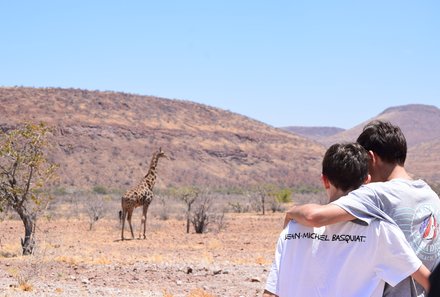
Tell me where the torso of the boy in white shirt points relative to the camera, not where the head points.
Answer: away from the camera

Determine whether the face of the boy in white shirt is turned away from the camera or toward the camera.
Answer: away from the camera

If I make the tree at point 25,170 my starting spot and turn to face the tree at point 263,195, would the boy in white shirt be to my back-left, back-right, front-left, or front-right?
back-right

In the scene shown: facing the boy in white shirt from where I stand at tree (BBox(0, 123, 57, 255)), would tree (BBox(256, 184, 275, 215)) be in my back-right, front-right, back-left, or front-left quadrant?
back-left

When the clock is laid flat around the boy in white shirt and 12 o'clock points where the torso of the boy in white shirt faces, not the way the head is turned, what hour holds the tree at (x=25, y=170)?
The tree is roughly at 11 o'clock from the boy in white shirt.

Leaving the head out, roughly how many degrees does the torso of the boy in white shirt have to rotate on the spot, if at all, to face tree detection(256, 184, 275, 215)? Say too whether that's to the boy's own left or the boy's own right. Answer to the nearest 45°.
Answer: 0° — they already face it
